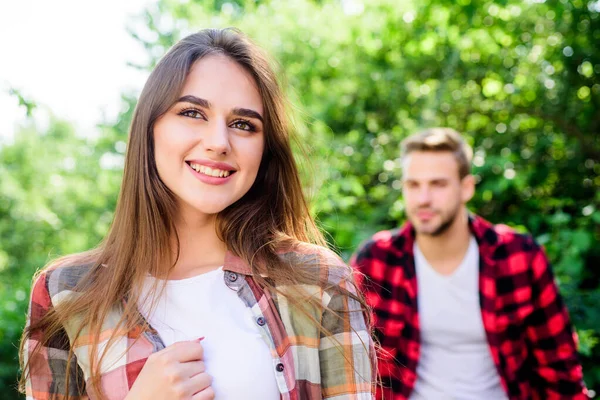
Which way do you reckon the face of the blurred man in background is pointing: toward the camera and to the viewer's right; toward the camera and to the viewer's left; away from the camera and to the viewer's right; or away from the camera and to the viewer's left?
toward the camera and to the viewer's left

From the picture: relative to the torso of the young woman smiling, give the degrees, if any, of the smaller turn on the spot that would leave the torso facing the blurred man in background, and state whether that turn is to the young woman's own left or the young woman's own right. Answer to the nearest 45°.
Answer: approximately 135° to the young woman's own left

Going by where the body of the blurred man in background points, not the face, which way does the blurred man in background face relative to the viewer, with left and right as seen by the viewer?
facing the viewer

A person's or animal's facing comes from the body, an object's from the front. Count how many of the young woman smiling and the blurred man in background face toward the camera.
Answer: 2

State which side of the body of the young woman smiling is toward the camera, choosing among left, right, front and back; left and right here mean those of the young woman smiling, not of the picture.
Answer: front

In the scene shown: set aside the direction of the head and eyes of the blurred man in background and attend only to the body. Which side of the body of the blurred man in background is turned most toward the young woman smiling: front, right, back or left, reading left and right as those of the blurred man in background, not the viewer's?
front
